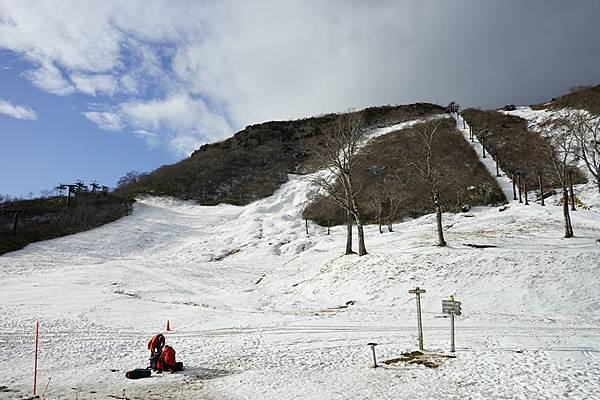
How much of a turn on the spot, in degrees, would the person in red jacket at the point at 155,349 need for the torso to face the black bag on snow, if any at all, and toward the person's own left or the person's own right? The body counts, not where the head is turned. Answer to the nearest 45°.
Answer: approximately 135° to the person's own right

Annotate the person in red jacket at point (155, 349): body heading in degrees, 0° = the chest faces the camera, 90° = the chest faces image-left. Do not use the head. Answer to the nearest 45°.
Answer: approximately 270°

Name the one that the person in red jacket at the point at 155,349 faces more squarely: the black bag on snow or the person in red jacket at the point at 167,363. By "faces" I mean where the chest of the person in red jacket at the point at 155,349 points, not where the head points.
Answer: the person in red jacket

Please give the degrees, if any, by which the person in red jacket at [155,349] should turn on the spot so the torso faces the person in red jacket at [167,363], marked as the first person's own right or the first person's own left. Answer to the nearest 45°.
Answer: approximately 45° to the first person's own right
